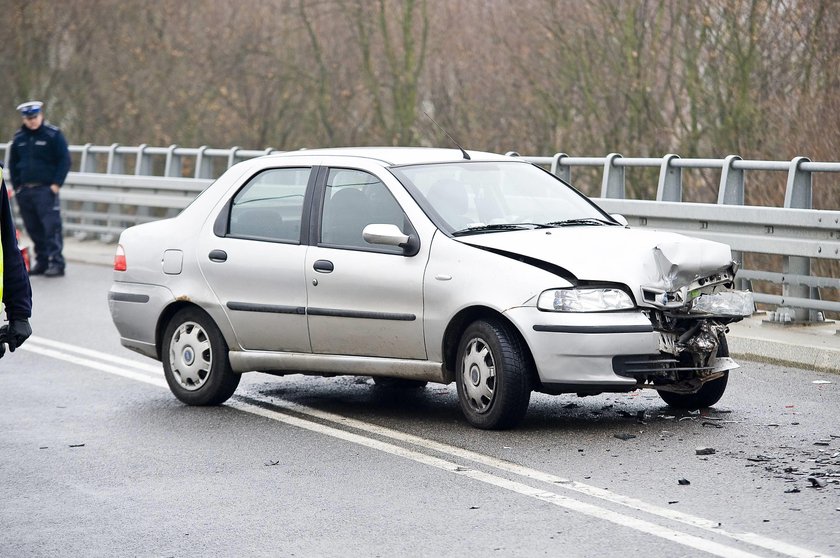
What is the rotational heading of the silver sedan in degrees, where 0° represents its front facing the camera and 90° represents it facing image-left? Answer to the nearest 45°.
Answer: approximately 315°

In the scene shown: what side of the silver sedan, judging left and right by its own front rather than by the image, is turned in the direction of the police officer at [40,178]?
back
